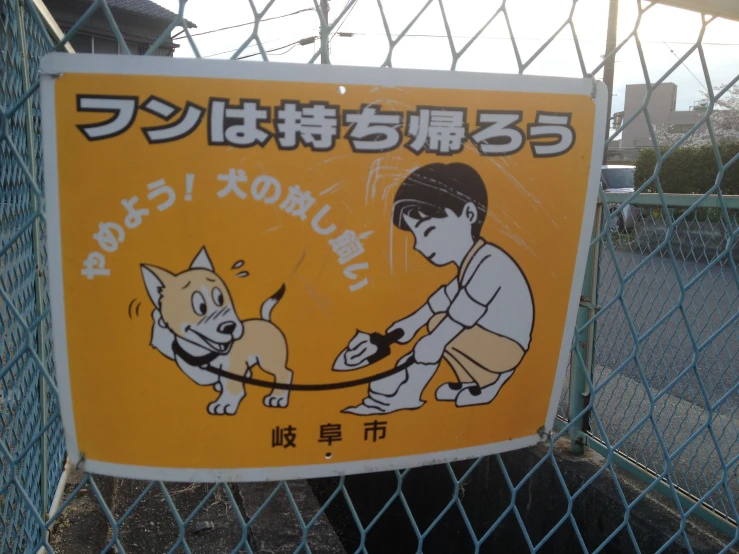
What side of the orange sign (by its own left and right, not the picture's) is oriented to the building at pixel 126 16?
back

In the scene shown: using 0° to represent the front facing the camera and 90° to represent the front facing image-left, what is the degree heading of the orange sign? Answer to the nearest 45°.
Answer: approximately 0°
